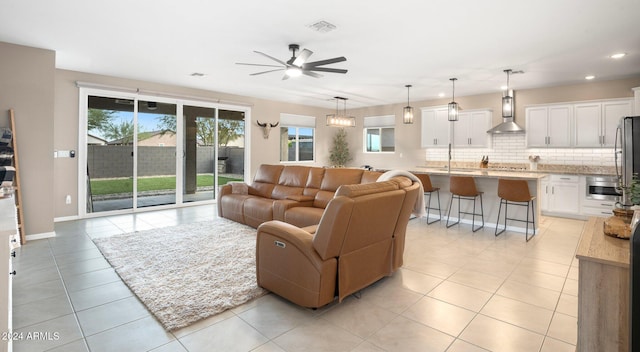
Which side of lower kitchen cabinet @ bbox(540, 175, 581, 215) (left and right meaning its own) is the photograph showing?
front

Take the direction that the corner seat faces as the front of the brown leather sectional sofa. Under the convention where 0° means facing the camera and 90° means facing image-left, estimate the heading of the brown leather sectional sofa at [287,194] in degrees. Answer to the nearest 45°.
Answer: approximately 45°

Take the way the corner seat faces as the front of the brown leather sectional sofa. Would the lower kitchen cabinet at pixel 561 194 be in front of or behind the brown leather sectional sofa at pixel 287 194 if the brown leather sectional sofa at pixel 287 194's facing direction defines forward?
behind

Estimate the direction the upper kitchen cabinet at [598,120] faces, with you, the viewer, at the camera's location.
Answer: facing the viewer

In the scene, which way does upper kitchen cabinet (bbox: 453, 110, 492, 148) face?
toward the camera

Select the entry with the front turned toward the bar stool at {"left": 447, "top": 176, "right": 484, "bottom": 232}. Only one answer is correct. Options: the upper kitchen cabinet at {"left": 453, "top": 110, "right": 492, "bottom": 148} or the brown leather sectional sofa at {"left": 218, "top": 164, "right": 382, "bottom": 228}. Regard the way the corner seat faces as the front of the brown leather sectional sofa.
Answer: the upper kitchen cabinet

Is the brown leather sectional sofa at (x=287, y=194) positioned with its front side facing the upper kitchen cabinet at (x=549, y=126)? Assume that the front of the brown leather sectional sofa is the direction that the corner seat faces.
no

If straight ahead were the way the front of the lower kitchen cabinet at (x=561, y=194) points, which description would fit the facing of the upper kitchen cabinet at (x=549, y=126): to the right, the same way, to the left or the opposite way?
the same way

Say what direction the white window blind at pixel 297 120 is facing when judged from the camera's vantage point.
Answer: facing the viewer and to the right of the viewer

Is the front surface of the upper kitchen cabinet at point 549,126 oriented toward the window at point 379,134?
no

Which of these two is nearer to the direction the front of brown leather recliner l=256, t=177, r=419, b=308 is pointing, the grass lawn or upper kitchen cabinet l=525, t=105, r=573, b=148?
the grass lawn

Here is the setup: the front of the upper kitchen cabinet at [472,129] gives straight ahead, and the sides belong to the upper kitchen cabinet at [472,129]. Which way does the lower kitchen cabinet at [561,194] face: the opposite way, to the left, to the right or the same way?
the same way

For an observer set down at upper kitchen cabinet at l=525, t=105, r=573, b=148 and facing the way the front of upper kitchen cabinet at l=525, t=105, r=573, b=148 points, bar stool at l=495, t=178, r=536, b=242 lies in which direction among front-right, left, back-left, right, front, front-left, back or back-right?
front

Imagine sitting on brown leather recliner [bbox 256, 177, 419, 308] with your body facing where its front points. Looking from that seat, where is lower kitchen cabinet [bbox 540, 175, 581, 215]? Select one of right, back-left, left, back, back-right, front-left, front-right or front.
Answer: right

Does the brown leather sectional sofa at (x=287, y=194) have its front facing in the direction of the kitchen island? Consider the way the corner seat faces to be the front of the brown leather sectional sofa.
no

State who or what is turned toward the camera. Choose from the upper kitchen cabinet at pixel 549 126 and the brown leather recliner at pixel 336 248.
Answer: the upper kitchen cabinet

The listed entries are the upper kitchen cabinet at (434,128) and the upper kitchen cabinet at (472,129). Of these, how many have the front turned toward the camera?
2
